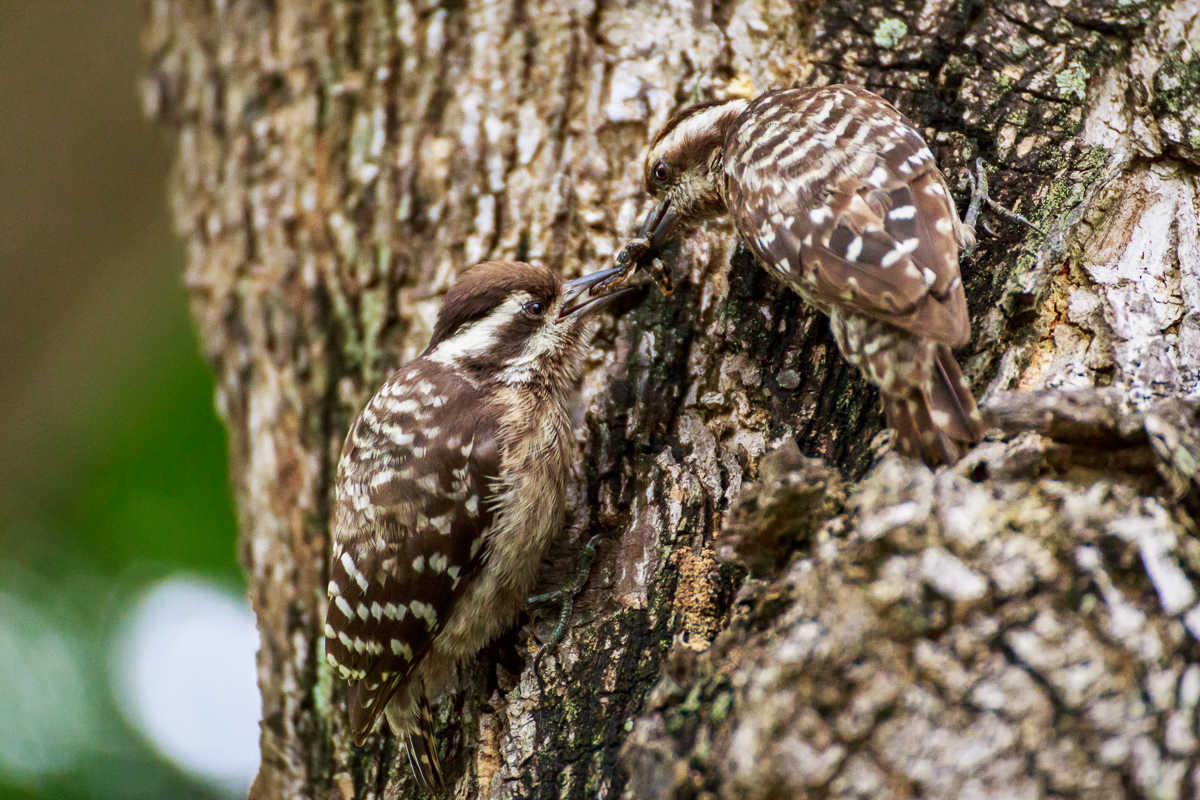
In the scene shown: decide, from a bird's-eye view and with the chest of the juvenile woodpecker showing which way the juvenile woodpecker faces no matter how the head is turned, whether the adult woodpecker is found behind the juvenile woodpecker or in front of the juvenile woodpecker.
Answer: in front

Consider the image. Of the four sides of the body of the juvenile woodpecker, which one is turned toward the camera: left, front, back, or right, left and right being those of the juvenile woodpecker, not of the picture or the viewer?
right
